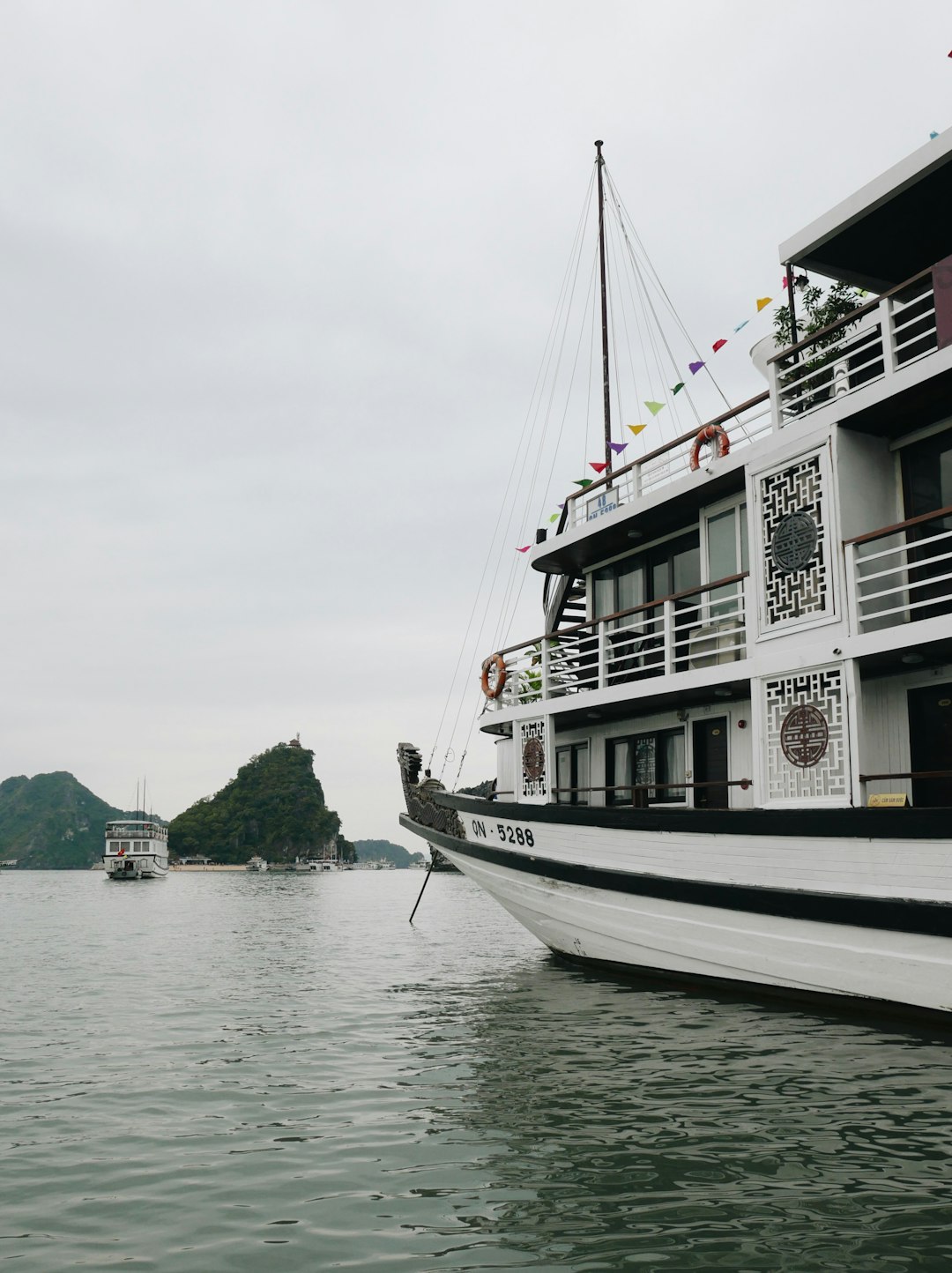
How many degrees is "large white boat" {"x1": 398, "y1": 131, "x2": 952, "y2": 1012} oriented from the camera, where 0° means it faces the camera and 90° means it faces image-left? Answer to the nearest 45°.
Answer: approximately 135°
